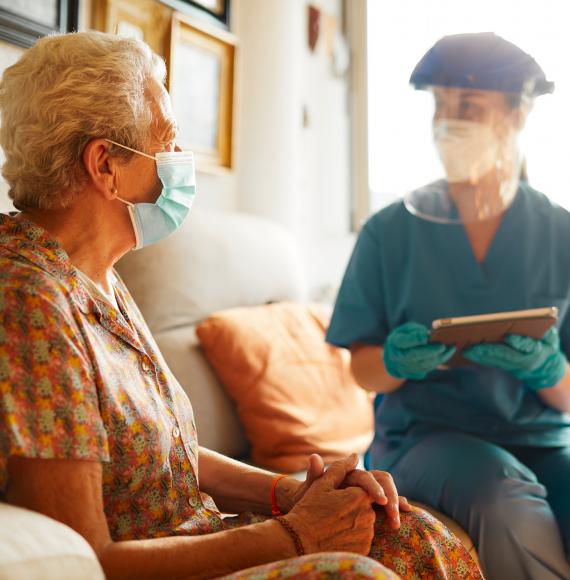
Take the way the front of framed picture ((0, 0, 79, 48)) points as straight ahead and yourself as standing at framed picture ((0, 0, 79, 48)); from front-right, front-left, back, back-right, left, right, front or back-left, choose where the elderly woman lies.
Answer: front-right

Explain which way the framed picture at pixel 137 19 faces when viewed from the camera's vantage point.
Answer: facing the viewer and to the right of the viewer

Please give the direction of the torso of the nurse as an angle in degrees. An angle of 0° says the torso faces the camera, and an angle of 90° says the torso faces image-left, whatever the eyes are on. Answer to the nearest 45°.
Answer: approximately 0°

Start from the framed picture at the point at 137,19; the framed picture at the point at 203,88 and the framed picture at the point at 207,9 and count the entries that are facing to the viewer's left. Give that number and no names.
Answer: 0

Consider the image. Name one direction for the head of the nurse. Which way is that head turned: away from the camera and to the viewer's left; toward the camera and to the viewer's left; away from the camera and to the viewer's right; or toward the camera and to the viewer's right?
toward the camera and to the viewer's left

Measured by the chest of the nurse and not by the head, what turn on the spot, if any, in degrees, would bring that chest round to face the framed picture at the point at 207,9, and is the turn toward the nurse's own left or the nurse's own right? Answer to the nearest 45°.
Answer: approximately 135° to the nurse's own right
